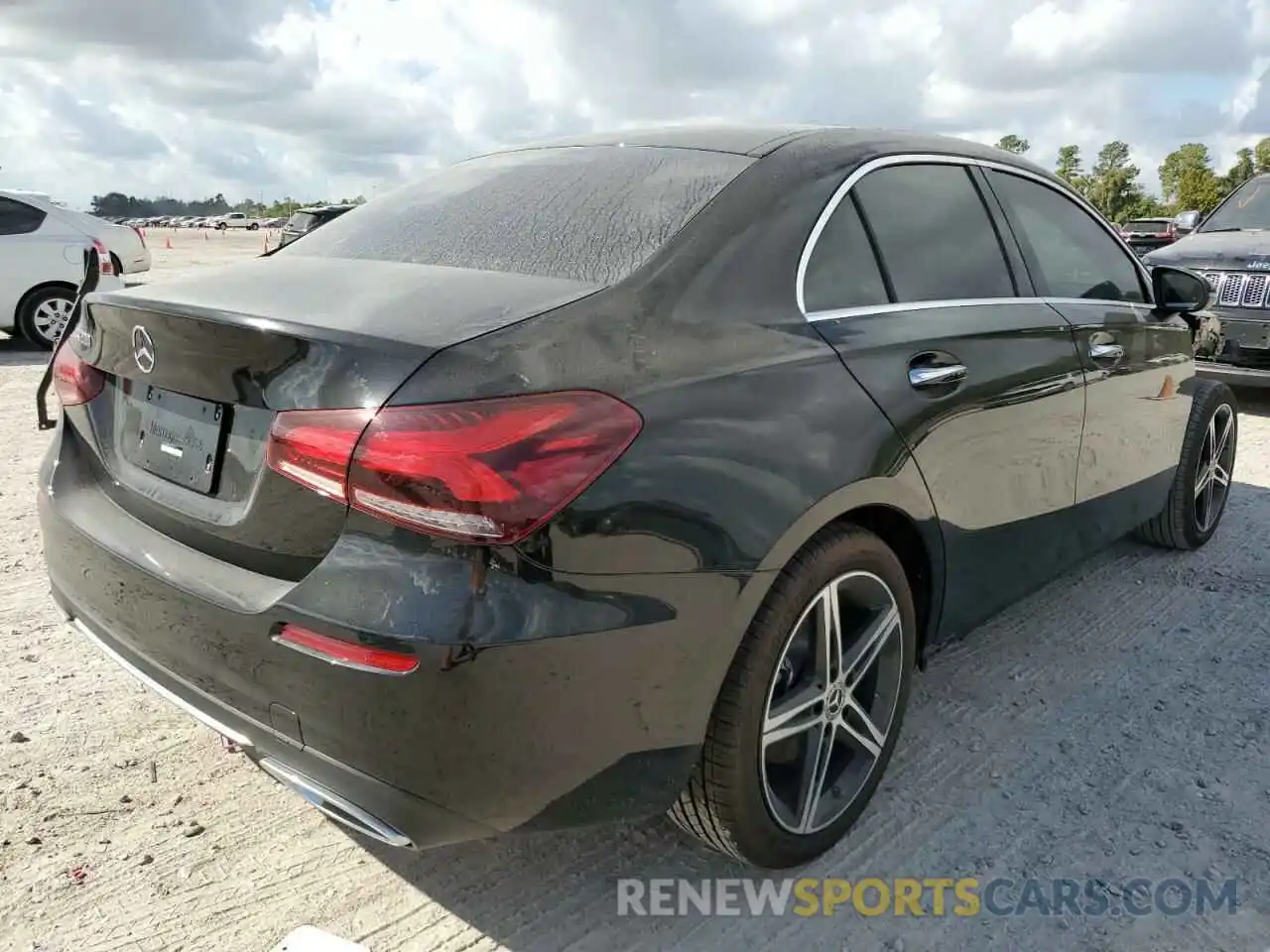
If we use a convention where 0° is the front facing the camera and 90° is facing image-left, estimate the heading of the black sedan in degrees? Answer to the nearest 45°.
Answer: approximately 225°

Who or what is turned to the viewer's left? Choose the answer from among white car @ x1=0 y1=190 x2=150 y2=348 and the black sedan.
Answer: the white car

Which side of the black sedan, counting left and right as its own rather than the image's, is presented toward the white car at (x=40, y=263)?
left

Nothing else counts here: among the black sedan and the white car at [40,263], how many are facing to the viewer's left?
1

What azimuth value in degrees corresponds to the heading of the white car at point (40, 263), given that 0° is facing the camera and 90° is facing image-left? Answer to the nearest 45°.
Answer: approximately 90°

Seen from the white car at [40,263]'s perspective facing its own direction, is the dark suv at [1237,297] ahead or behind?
behind

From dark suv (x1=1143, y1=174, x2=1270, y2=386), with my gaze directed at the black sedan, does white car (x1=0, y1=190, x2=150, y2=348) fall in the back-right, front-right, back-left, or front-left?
front-right

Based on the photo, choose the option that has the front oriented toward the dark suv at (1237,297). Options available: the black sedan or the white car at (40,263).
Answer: the black sedan

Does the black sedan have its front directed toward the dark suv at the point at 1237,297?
yes

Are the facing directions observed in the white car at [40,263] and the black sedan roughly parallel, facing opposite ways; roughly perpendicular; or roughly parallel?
roughly parallel, facing opposite ways

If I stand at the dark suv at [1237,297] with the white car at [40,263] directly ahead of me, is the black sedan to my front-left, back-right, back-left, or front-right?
front-left
